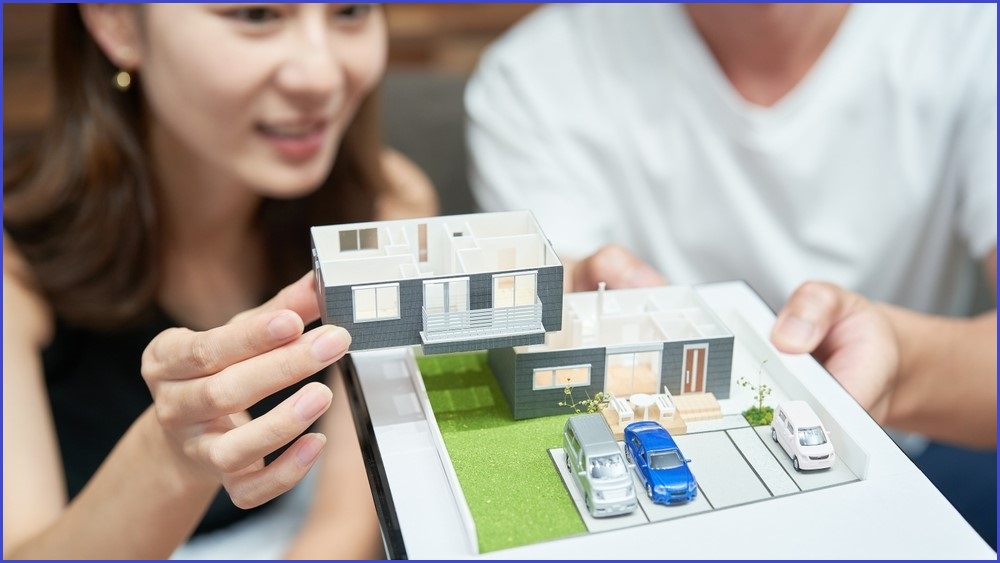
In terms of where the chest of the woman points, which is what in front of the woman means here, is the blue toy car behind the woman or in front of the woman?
in front

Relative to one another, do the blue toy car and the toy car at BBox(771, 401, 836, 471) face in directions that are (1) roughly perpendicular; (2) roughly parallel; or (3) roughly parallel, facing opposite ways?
roughly parallel

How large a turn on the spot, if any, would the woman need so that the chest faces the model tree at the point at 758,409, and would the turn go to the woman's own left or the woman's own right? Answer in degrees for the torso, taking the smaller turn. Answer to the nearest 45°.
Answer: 0° — they already face it

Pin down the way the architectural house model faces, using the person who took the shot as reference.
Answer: facing the viewer

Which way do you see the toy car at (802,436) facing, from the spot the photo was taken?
facing the viewer and to the right of the viewer

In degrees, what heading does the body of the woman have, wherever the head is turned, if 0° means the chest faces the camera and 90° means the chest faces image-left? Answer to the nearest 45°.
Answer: approximately 315°

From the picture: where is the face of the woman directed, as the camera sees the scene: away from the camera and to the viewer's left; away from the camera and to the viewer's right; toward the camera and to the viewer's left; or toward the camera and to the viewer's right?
toward the camera and to the viewer's right
